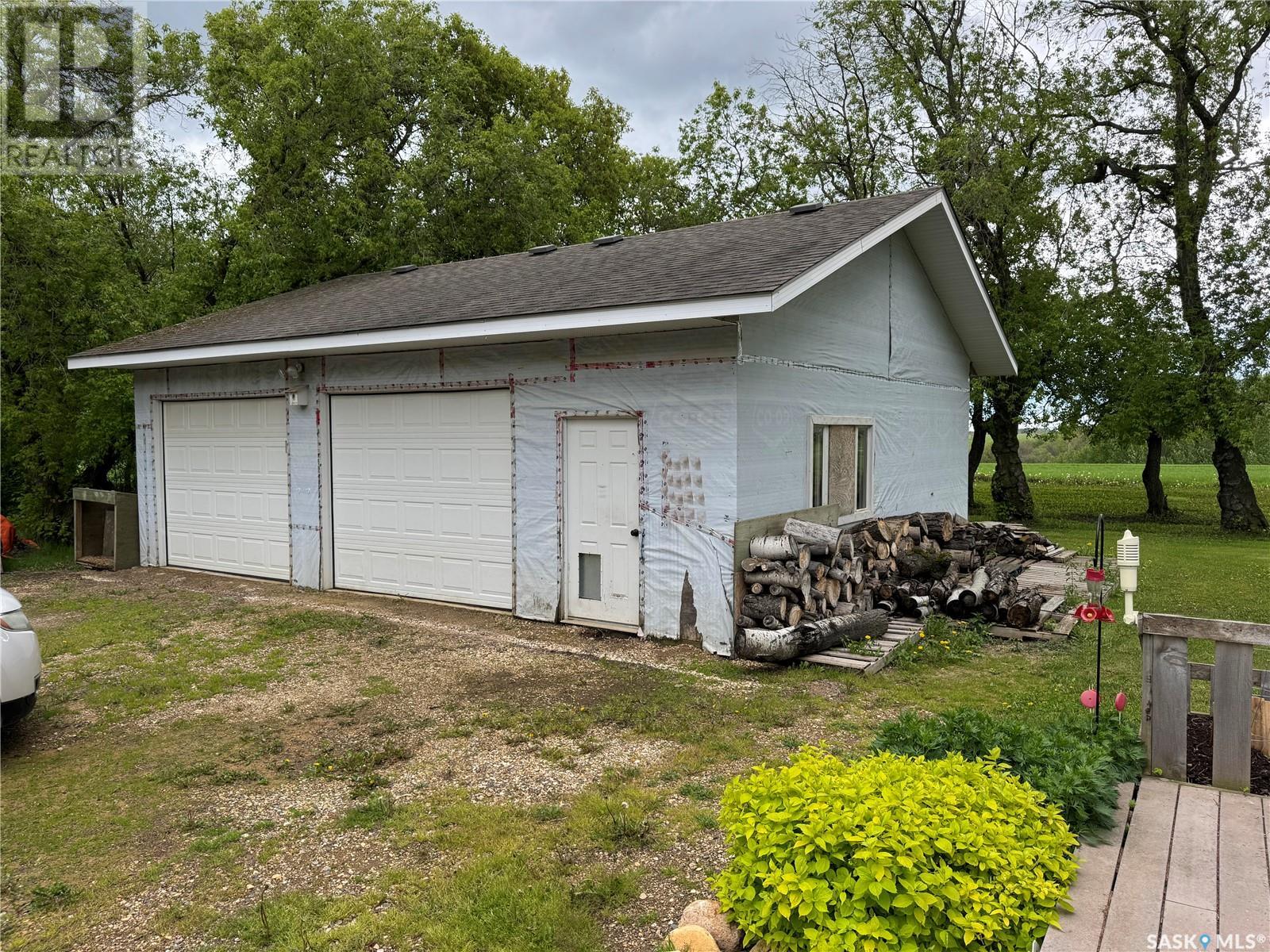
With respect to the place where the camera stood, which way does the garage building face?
facing the viewer and to the left of the viewer

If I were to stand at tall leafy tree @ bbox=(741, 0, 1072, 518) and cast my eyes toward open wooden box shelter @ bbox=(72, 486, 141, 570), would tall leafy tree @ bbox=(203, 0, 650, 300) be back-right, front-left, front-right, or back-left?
front-right

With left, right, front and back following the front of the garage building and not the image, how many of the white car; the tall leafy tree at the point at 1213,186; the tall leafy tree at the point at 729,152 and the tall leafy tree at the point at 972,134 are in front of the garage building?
1

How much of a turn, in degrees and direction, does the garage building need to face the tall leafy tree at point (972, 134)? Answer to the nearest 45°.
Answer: approximately 180°

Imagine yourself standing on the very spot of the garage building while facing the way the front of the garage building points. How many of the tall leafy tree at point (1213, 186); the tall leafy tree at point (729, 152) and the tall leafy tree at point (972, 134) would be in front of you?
0

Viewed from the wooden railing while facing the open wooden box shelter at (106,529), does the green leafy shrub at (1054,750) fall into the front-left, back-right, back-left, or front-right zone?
front-left

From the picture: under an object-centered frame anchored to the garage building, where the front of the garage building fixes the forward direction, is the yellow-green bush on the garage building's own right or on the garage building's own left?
on the garage building's own left

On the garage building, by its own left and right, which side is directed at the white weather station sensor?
left

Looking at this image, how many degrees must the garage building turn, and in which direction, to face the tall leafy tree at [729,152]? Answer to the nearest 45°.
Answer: approximately 135° to its right

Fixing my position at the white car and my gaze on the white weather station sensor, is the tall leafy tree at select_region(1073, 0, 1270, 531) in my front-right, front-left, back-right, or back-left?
front-left

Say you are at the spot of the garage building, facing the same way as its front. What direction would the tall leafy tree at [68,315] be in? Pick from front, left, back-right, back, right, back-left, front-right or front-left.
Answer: right

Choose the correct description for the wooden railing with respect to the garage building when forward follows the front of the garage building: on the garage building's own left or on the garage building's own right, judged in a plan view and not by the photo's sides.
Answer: on the garage building's own left

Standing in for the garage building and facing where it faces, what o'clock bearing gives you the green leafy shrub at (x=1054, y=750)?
The green leafy shrub is roughly at 10 o'clock from the garage building.

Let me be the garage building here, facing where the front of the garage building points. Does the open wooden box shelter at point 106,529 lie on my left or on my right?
on my right

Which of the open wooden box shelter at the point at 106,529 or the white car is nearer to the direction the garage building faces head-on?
the white car
